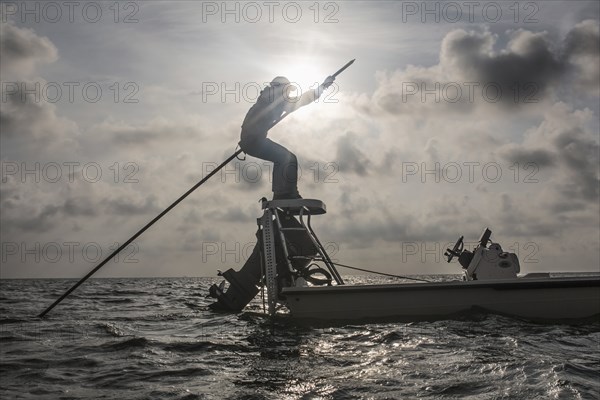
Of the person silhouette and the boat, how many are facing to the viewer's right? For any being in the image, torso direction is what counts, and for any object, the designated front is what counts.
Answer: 2

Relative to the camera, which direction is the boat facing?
to the viewer's right

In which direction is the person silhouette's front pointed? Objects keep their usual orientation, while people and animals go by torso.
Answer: to the viewer's right
